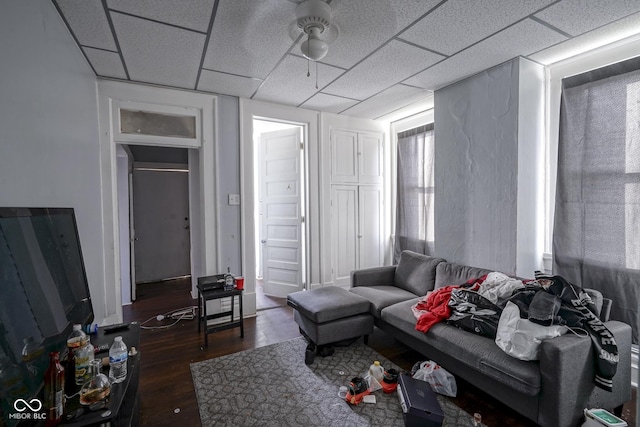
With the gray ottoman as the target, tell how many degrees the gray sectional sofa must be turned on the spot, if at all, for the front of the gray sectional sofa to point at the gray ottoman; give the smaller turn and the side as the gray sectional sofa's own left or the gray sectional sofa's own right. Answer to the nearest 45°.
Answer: approximately 45° to the gray sectional sofa's own right

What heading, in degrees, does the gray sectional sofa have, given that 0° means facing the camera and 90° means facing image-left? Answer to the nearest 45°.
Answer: approximately 45°

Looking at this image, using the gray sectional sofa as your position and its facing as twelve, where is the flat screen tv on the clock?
The flat screen tv is roughly at 12 o'clock from the gray sectional sofa.

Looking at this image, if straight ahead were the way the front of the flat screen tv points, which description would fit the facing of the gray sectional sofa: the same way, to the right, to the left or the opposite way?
the opposite way

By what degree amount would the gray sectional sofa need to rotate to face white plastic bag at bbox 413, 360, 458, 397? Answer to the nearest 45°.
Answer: approximately 45° to its right

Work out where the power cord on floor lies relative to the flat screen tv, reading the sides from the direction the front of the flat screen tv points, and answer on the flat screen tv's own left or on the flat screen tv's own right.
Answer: on the flat screen tv's own left

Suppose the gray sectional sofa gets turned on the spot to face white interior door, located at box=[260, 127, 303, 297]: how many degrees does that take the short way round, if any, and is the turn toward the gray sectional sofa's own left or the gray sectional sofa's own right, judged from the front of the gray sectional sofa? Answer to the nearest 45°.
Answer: approximately 90° to the gray sectional sofa's own right

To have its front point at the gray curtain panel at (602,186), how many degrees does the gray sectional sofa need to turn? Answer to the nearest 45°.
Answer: approximately 180°

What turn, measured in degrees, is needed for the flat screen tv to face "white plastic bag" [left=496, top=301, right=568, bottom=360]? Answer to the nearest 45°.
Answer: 0° — it already faces it

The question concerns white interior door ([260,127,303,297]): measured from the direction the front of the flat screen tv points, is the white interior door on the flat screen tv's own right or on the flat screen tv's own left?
on the flat screen tv's own left

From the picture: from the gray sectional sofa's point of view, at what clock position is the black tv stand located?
The black tv stand is roughly at 12 o'clock from the gray sectional sofa.

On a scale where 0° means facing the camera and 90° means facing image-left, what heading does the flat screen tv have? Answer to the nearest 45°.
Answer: approximately 315°
